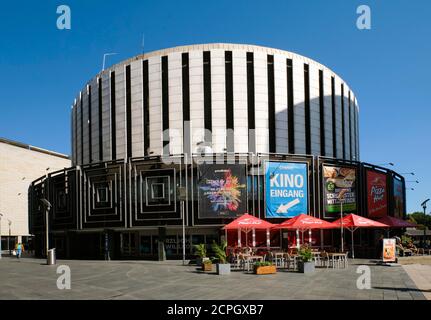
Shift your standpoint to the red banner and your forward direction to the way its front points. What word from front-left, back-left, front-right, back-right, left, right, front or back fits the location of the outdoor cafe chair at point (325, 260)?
front-right

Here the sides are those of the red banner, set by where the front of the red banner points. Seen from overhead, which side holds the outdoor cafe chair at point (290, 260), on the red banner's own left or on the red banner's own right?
on the red banner's own right

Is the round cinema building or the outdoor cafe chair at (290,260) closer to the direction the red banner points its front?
the outdoor cafe chair

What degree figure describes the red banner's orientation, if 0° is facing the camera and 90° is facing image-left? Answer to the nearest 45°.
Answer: approximately 315°

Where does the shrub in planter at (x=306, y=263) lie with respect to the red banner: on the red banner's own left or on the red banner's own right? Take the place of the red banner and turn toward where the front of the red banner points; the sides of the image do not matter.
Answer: on the red banner's own right

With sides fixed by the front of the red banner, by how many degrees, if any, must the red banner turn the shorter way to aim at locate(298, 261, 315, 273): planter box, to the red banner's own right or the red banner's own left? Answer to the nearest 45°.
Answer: approximately 45° to the red banner's own right

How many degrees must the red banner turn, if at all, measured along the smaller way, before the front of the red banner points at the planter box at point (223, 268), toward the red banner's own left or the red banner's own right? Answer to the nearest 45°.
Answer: approximately 45° to the red banner's own right

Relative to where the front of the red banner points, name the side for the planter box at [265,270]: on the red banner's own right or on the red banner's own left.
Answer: on the red banner's own right

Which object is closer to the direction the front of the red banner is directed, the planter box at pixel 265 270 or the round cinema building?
the planter box
